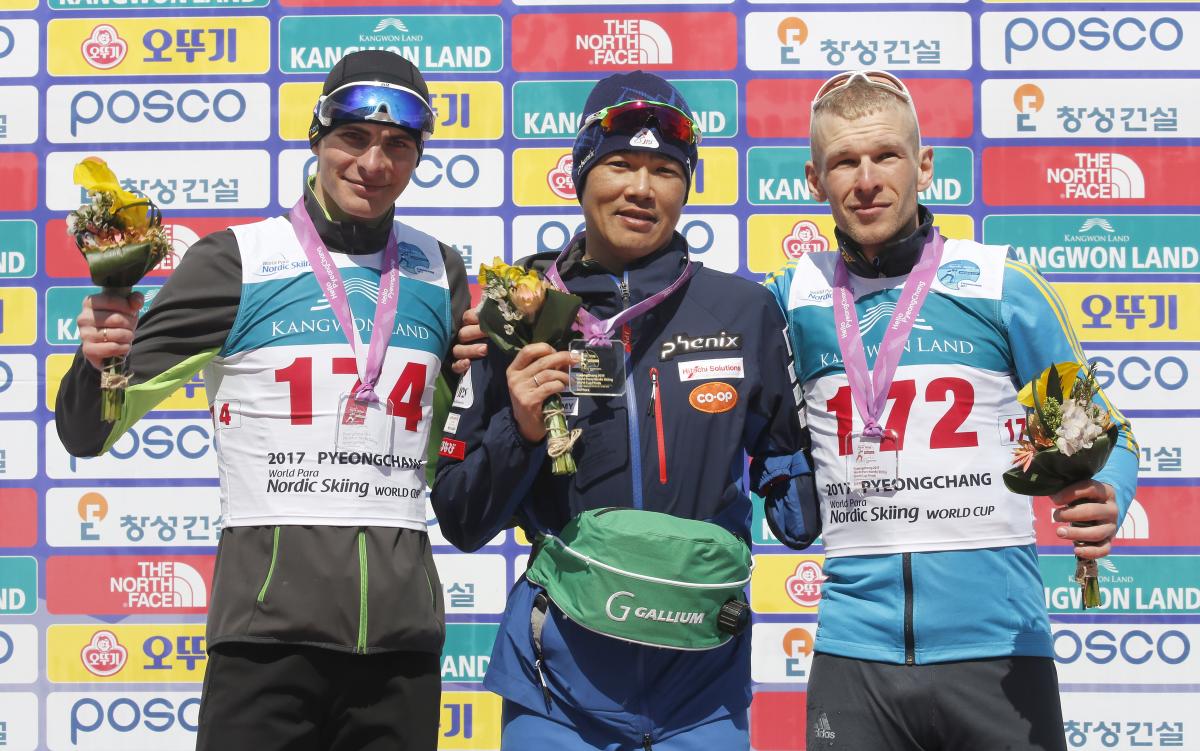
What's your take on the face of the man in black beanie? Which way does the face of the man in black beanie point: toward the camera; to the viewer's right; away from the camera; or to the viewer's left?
toward the camera

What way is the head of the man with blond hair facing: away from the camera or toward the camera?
toward the camera

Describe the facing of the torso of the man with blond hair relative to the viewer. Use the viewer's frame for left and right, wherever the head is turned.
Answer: facing the viewer

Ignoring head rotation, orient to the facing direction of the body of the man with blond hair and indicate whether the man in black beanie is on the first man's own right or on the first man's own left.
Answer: on the first man's own right
